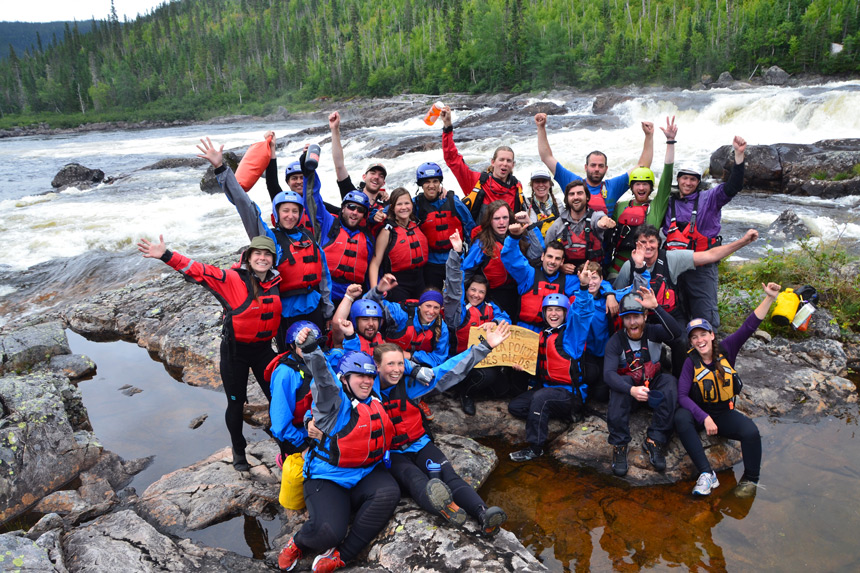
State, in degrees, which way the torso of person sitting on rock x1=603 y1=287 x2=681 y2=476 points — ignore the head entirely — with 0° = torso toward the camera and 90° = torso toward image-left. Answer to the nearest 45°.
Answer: approximately 0°

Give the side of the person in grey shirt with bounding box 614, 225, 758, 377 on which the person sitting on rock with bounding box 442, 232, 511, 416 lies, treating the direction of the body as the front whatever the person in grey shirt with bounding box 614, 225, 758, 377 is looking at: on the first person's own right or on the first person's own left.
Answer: on the first person's own right

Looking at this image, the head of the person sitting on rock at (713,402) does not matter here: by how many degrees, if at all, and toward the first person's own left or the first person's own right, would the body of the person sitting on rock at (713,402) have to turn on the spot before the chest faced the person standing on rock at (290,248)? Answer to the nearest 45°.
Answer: approximately 90° to the first person's own right

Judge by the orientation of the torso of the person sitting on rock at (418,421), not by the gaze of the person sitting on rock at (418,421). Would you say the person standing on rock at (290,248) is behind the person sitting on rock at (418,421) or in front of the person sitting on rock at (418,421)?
behind

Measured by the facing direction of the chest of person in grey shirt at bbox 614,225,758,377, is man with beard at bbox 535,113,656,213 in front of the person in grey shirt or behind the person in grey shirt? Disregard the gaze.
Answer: behind

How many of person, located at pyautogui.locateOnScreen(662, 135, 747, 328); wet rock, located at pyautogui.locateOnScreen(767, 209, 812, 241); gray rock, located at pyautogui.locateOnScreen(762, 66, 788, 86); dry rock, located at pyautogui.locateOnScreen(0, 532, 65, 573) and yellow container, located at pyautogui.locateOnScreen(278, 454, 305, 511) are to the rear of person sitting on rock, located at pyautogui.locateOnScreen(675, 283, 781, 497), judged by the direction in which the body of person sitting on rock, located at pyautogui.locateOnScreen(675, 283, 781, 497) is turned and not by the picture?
3

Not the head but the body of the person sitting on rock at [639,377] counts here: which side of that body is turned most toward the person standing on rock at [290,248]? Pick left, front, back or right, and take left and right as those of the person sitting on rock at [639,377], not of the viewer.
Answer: right

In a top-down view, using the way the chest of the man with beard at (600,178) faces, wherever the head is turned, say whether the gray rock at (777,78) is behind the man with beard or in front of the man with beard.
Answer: behind

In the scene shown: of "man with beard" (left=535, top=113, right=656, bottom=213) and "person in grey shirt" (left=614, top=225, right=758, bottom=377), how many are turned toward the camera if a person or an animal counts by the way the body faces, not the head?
2

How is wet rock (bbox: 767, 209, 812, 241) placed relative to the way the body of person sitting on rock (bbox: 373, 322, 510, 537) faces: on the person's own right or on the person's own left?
on the person's own left

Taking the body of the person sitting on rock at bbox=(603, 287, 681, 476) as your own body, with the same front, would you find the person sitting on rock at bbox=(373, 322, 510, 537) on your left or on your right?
on your right
